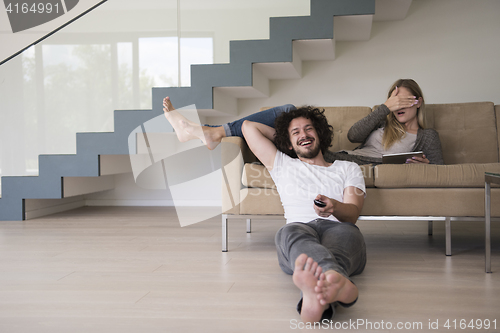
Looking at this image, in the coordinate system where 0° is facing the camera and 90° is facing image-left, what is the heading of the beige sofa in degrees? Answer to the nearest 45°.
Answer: approximately 0°

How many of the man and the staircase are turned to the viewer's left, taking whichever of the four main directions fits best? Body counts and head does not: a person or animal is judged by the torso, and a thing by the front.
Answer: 1

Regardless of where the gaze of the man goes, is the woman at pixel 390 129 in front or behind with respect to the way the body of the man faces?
behind

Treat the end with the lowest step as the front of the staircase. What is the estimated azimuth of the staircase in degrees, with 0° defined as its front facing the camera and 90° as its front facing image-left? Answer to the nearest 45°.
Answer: approximately 90°

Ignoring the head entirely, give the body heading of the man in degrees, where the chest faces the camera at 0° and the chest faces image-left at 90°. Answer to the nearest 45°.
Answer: approximately 0°

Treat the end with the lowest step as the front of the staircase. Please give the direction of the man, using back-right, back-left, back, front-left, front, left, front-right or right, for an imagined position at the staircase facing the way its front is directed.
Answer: left

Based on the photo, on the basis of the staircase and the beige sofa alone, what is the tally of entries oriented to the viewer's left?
1

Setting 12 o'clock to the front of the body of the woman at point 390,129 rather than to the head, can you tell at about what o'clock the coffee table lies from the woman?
The coffee table is roughly at 10 o'clock from the woman.

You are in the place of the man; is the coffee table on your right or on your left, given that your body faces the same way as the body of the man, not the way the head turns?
on your left

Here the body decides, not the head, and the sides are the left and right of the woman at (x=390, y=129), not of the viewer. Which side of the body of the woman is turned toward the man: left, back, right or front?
front

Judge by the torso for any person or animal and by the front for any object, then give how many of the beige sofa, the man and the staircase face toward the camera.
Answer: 2
